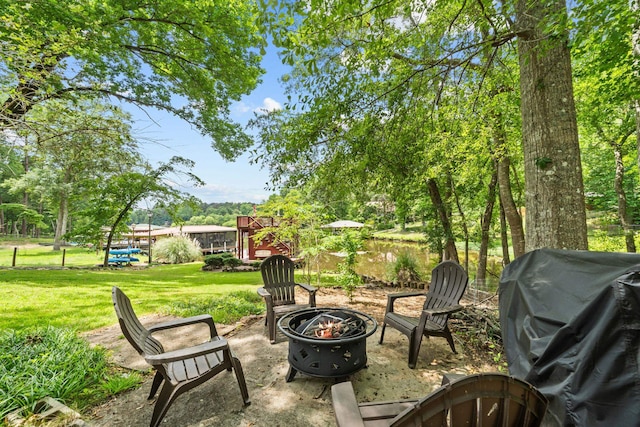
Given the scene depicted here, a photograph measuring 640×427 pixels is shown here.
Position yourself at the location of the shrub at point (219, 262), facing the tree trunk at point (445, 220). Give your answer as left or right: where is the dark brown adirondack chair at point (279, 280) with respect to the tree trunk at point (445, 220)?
right

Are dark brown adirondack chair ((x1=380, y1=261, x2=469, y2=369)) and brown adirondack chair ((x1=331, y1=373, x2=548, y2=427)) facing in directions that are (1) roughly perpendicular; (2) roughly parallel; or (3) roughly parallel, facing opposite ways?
roughly perpendicular

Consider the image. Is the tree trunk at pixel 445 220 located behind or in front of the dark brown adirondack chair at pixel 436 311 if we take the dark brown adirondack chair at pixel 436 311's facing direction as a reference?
behind

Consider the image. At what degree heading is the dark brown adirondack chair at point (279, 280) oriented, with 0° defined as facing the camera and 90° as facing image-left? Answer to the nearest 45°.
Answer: approximately 315°

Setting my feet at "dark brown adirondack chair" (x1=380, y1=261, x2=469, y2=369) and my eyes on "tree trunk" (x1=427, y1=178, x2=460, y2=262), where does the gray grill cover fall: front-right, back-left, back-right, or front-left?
back-right

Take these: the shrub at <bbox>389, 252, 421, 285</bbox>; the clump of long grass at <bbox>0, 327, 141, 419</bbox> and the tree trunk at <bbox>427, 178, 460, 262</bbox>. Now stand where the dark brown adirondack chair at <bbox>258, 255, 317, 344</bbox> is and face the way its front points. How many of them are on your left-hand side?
2

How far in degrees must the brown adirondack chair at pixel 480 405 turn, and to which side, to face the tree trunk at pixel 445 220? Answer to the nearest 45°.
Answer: approximately 45° to its right

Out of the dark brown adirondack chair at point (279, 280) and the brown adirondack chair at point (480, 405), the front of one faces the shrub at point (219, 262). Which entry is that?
the brown adirondack chair at point (480, 405)

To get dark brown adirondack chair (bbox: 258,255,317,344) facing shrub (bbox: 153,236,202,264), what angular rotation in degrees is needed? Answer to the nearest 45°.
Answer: approximately 180°

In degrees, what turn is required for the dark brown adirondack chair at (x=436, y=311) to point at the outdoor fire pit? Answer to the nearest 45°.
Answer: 0° — it already faces it
